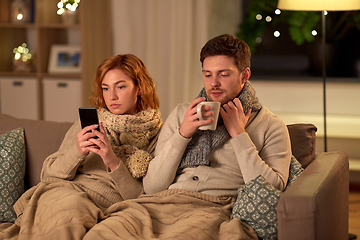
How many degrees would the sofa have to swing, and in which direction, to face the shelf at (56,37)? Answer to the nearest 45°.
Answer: approximately 90° to its right

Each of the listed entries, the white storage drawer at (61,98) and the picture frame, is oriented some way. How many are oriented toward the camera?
2

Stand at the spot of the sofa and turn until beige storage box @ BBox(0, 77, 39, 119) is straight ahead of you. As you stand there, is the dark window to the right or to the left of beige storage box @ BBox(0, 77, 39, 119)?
right

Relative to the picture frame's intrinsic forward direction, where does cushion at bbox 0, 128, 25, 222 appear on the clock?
The cushion is roughly at 12 o'clock from the picture frame.

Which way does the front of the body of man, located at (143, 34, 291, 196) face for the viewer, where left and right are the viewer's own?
facing the viewer and to the left of the viewer

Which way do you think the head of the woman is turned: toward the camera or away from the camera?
toward the camera

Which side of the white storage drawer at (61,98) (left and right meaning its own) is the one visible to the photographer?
front

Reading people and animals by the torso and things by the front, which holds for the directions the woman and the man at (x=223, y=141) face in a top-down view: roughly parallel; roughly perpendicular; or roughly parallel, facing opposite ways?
roughly parallel

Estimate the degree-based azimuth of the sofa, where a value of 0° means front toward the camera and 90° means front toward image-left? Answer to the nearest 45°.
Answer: approximately 45°

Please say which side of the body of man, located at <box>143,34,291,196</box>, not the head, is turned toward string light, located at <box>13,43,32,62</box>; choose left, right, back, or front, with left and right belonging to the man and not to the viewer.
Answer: right

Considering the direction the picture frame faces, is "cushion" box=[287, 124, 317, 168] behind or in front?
in front

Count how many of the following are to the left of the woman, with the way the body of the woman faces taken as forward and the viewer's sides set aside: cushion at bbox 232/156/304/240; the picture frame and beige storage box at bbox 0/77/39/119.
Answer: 1
